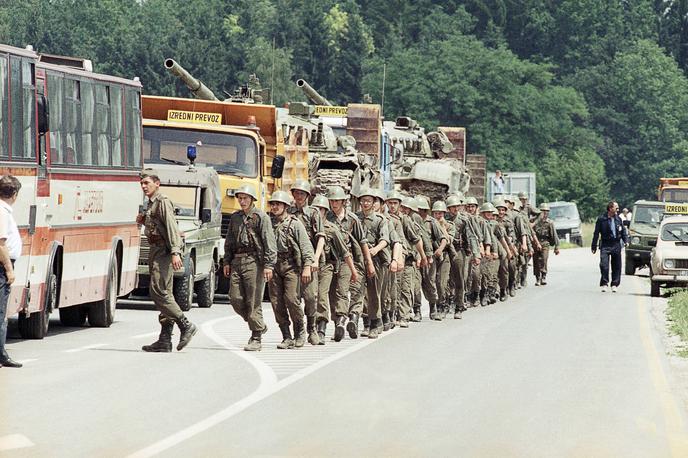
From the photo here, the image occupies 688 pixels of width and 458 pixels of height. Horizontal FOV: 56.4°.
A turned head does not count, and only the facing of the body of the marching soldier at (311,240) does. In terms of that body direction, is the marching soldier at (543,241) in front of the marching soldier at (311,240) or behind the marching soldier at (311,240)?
behind

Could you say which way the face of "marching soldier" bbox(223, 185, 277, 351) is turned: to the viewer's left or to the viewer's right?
to the viewer's left

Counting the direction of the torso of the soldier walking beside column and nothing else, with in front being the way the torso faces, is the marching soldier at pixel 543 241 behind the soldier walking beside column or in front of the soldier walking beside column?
behind

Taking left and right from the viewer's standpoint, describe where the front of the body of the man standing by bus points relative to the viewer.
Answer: facing to the right of the viewer

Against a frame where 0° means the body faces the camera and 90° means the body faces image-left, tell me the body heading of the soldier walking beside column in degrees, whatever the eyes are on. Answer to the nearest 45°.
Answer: approximately 45°

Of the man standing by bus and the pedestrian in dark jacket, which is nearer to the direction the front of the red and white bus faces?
the man standing by bus
